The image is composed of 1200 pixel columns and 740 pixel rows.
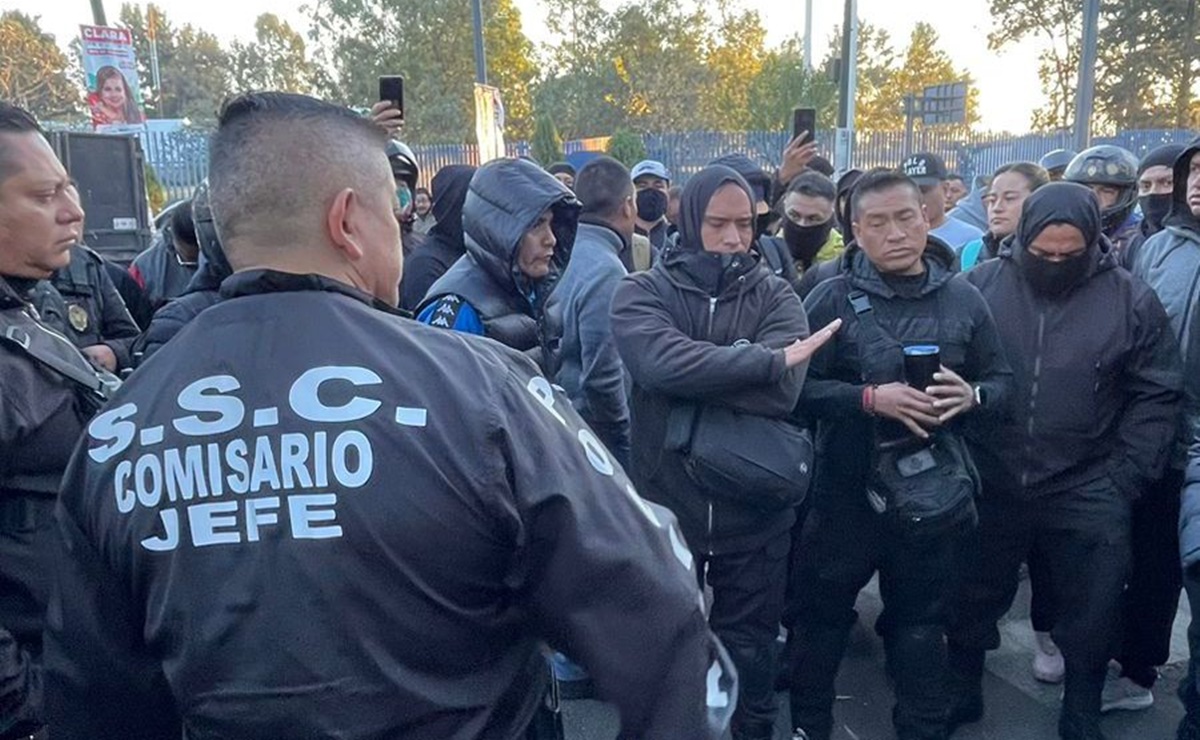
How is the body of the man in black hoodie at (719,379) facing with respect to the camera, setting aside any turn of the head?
toward the camera

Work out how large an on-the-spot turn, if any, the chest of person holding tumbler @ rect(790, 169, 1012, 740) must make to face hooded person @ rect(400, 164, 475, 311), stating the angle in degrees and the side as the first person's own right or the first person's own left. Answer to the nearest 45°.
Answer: approximately 90° to the first person's own right

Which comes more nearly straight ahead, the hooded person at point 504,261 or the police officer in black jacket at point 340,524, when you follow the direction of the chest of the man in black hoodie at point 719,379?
the police officer in black jacket

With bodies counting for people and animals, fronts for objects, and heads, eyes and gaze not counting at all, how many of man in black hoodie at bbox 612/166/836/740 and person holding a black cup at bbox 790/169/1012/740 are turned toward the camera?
2

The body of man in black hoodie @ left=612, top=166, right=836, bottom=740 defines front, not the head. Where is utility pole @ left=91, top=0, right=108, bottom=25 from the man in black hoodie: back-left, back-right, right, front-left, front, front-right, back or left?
back-right

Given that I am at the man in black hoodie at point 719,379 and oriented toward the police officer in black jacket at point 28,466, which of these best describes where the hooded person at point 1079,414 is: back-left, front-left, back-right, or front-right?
back-left

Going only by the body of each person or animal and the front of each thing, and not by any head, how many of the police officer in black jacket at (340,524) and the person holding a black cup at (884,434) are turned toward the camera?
1

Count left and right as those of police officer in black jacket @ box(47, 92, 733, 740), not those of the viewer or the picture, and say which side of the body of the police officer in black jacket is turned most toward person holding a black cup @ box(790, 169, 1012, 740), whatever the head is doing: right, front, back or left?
front

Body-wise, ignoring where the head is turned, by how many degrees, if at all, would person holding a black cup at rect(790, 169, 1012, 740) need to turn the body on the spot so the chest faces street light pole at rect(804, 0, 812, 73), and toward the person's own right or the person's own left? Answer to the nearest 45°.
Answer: approximately 180°

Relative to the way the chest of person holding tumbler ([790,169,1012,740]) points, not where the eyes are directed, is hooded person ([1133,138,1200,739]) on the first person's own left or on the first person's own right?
on the first person's own left

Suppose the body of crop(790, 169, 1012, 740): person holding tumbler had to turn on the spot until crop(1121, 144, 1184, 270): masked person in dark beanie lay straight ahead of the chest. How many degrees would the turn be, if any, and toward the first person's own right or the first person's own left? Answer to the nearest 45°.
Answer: approximately 135° to the first person's own left

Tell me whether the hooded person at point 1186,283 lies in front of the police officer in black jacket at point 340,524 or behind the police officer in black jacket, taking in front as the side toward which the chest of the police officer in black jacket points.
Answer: in front

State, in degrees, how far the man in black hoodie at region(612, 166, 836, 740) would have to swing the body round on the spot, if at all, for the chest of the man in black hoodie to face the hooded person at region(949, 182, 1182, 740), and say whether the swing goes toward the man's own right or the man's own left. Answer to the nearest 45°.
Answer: approximately 90° to the man's own left

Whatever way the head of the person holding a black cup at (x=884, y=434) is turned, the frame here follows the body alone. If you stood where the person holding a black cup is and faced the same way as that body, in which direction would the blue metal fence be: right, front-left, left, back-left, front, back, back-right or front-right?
back

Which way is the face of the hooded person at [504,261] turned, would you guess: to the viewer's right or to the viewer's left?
to the viewer's right
